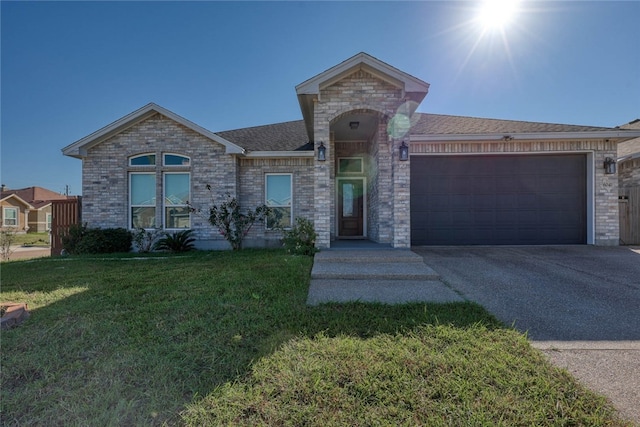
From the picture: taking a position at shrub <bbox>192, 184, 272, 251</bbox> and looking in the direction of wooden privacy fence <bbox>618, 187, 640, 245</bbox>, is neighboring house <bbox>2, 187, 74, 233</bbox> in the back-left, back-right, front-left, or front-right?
back-left

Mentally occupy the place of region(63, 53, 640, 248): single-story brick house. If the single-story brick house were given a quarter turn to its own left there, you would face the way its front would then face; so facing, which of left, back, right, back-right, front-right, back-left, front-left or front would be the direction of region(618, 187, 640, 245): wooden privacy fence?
front

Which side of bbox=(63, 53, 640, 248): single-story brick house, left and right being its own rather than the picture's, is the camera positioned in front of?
front

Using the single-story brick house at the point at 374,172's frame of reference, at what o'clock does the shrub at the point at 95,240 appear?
The shrub is roughly at 3 o'clock from the single-story brick house.

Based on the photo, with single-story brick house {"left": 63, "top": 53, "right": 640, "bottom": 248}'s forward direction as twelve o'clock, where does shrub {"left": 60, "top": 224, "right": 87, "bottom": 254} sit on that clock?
The shrub is roughly at 3 o'clock from the single-story brick house.

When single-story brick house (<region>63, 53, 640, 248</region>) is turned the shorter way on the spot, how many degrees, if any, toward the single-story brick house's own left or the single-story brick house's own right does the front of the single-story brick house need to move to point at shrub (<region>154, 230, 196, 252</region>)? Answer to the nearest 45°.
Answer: approximately 90° to the single-story brick house's own right

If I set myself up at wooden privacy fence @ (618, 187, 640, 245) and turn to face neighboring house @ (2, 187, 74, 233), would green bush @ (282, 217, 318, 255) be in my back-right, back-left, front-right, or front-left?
front-left

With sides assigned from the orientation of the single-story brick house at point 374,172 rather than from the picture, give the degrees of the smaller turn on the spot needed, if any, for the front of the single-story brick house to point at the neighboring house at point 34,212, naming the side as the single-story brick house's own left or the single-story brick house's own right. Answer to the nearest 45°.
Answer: approximately 135° to the single-story brick house's own right

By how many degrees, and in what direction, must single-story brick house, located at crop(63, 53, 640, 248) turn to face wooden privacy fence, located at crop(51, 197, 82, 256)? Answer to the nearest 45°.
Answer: approximately 90° to its right

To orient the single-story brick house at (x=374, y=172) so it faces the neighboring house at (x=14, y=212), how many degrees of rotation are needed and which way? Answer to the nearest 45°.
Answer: approximately 135° to its right
